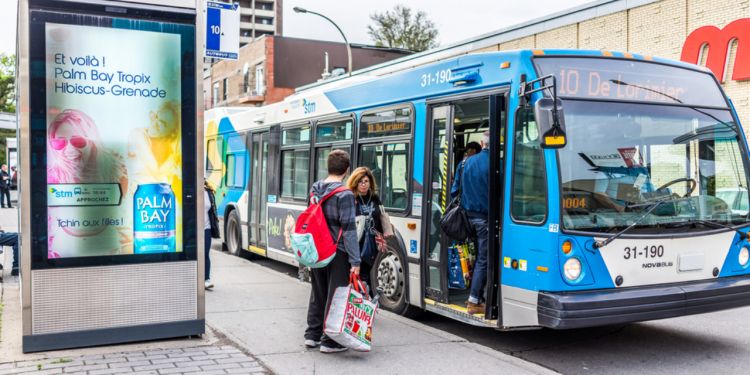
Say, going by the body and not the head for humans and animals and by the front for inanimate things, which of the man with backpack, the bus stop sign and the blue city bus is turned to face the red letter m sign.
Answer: the man with backpack

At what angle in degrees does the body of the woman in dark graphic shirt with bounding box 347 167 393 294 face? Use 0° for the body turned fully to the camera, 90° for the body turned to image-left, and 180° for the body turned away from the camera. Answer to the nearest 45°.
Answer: approximately 0°

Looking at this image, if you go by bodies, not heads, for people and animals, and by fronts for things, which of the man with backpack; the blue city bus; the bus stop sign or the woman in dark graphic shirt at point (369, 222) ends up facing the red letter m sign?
the man with backpack

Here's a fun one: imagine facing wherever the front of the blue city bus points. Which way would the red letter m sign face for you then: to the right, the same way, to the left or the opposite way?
to the right

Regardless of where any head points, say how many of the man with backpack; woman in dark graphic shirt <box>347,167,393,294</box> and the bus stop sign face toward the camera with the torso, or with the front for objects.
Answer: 2

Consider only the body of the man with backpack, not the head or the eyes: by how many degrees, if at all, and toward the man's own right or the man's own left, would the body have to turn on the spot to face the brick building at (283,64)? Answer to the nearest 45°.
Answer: approximately 45° to the man's own left

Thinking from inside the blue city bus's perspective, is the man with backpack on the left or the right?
on its right

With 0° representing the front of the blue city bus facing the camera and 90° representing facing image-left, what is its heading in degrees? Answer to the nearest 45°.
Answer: approximately 315°
